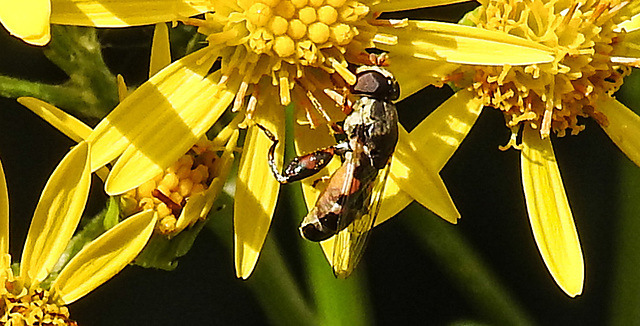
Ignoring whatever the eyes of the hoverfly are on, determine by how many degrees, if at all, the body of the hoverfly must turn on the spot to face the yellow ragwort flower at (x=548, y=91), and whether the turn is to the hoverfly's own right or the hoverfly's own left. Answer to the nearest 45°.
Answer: approximately 45° to the hoverfly's own right

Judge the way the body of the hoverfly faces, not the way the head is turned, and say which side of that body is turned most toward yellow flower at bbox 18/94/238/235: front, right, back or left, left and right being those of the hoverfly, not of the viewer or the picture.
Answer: left

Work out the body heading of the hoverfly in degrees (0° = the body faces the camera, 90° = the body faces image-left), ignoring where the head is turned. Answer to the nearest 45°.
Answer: approximately 180°

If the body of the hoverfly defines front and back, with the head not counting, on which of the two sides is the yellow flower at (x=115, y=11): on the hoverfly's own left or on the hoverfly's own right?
on the hoverfly's own left
